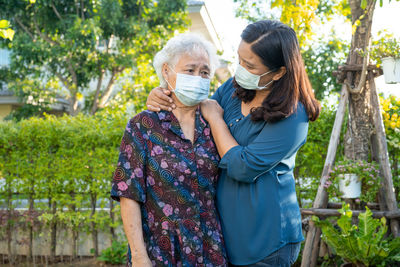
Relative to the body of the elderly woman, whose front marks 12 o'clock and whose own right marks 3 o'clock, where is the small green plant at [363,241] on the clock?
The small green plant is roughly at 9 o'clock from the elderly woman.

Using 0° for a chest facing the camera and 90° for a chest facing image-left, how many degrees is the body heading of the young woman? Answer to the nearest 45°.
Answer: approximately 45°

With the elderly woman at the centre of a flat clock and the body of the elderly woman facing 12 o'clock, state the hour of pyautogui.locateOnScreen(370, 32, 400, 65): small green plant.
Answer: The small green plant is roughly at 9 o'clock from the elderly woman.

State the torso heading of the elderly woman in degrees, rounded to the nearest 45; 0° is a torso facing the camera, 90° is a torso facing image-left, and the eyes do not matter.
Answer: approximately 315°

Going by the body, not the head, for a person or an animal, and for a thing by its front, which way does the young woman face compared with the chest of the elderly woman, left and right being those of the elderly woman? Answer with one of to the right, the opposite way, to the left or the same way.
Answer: to the right
